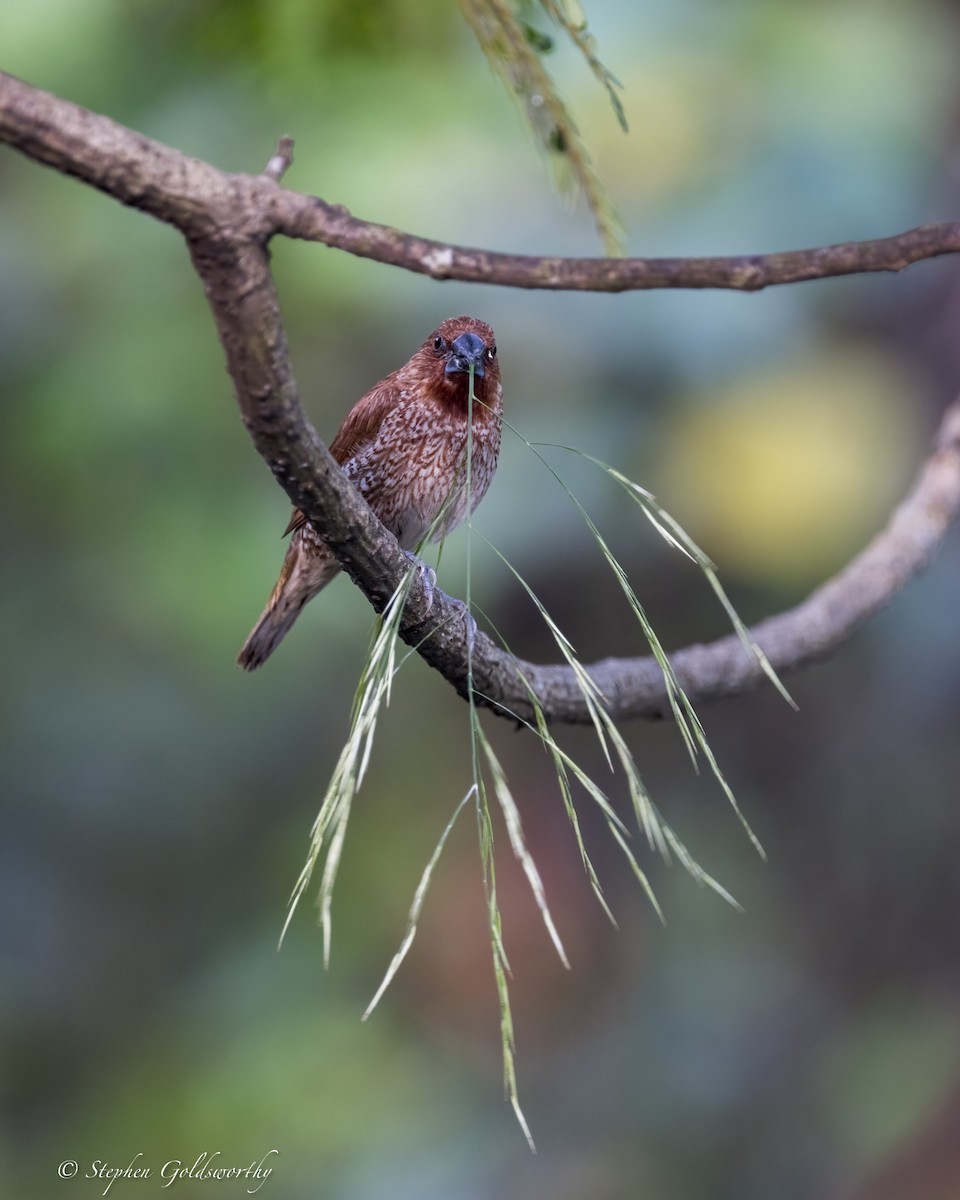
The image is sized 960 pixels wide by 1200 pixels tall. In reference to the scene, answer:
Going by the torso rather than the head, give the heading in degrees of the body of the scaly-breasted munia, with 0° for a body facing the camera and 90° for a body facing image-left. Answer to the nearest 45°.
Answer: approximately 315°
